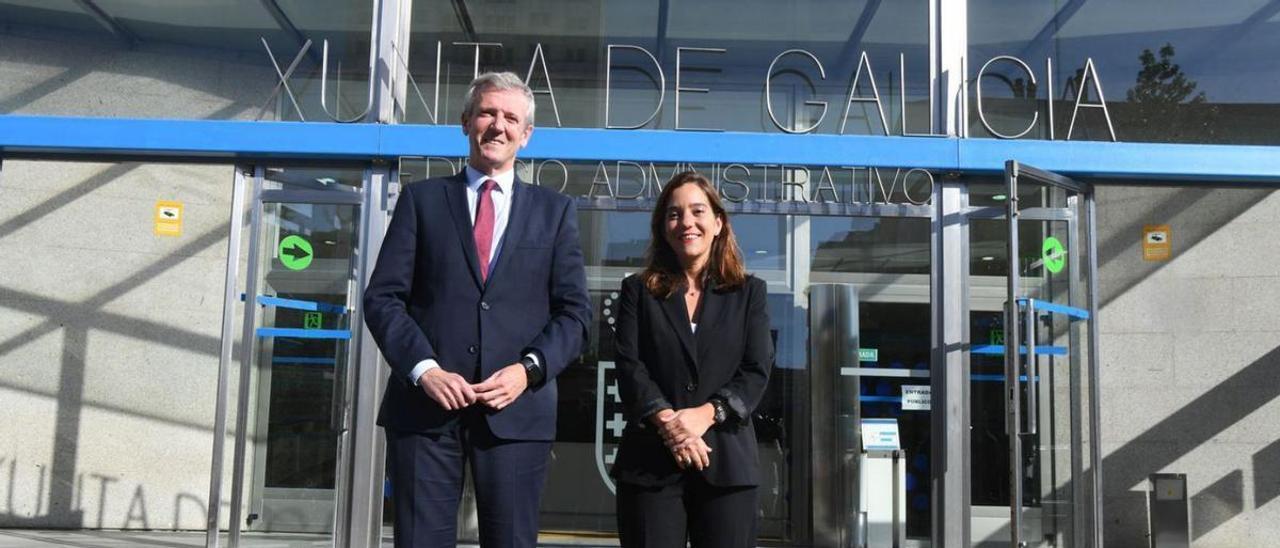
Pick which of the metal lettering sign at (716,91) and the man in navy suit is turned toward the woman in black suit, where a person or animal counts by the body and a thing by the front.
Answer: the metal lettering sign

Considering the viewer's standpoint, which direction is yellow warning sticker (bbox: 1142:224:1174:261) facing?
facing the viewer

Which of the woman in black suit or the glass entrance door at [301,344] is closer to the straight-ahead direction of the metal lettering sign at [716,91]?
the woman in black suit

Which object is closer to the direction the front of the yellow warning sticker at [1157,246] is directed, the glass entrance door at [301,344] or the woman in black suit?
the woman in black suit

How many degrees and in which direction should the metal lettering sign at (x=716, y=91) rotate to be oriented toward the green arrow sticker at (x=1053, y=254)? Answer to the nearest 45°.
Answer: approximately 90° to its left

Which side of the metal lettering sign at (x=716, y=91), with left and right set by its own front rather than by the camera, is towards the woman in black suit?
front

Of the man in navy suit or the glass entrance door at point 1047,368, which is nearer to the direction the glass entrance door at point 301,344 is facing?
the man in navy suit

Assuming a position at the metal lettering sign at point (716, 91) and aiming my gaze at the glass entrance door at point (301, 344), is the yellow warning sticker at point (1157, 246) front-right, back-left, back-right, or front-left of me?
back-right

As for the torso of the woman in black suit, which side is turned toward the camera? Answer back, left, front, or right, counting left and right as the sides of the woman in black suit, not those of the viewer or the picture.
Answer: front
